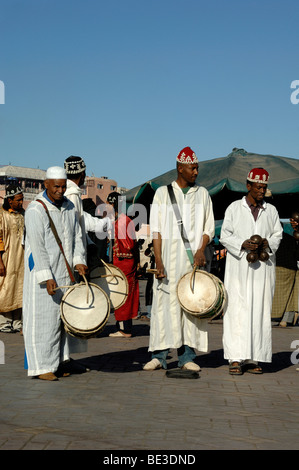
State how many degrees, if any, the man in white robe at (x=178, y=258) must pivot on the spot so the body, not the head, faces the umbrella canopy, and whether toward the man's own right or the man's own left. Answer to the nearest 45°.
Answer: approximately 180°

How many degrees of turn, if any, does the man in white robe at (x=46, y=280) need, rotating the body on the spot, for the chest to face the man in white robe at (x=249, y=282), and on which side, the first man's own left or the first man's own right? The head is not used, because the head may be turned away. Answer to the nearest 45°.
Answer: approximately 45° to the first man's own left

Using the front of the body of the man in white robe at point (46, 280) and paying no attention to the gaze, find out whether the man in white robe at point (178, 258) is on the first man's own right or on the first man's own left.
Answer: on the first man's own left

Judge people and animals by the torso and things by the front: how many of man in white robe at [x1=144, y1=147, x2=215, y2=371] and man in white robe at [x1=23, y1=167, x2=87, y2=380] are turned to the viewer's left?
0

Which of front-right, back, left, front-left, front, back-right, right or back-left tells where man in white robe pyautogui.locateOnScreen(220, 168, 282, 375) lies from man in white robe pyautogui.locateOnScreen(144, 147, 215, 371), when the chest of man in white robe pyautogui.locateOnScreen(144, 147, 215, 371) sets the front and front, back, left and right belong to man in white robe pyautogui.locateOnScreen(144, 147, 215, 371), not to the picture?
left

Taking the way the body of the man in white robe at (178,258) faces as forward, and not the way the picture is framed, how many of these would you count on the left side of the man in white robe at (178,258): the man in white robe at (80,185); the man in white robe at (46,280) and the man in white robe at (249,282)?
1

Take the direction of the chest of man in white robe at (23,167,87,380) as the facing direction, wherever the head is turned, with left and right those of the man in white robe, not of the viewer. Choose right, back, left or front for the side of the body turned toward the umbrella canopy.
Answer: left

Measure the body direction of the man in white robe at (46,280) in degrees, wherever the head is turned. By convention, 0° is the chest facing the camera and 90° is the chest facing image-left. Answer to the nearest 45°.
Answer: approximately 315°
